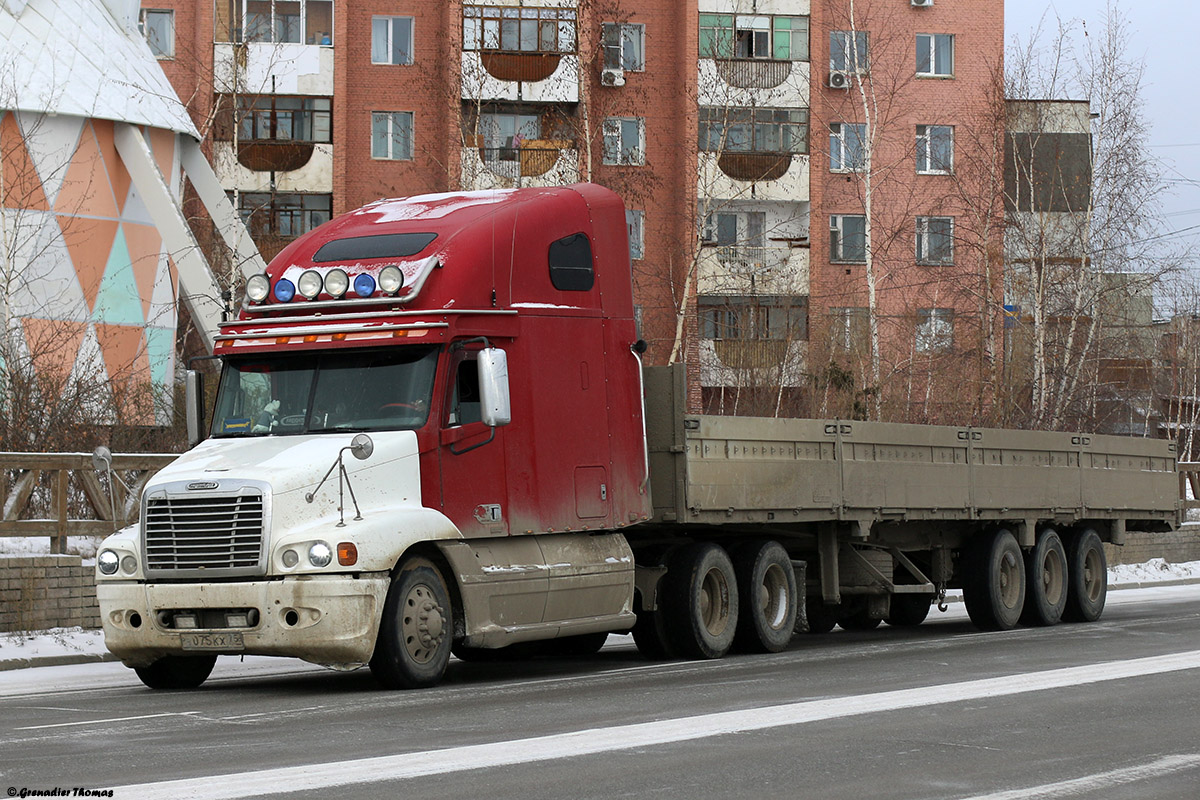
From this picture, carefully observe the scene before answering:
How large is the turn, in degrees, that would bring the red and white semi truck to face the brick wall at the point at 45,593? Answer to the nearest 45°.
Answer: approximately 90° to its right

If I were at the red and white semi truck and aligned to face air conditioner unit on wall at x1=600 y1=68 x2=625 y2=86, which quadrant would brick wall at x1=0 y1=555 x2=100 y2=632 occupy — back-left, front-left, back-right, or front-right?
front-left

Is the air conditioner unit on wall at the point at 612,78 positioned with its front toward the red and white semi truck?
yes

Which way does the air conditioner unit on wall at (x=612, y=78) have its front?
toward the camera

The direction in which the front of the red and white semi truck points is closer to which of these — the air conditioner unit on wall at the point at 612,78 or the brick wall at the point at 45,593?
the brick wall

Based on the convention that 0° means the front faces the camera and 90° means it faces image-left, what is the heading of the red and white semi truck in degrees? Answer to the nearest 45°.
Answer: approximately 45°

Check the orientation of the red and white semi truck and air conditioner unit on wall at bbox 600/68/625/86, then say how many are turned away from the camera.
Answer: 0

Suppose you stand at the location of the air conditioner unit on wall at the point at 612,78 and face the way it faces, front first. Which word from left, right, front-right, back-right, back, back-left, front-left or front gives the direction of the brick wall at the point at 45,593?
front

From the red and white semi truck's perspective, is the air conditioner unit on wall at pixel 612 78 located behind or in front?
behind
